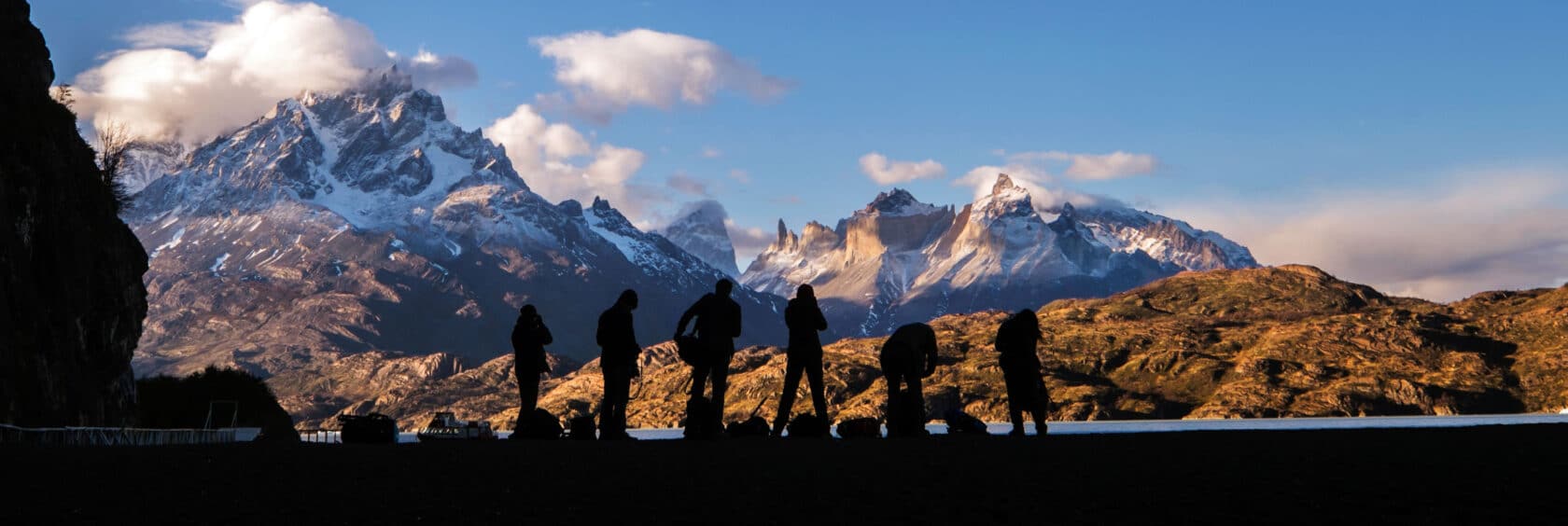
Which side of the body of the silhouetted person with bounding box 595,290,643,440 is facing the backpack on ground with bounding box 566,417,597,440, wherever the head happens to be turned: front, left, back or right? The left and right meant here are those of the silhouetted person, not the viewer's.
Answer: back

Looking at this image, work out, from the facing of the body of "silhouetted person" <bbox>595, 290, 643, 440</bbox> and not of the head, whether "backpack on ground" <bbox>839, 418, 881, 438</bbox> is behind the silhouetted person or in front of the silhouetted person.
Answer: in front

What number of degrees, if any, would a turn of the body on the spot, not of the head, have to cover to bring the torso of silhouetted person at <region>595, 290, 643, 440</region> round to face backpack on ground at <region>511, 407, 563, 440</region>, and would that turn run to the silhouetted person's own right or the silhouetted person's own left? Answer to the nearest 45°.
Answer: approximately 135° to the silhouetted person's own left

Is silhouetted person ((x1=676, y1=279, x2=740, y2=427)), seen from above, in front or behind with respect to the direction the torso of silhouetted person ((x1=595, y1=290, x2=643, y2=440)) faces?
in front
